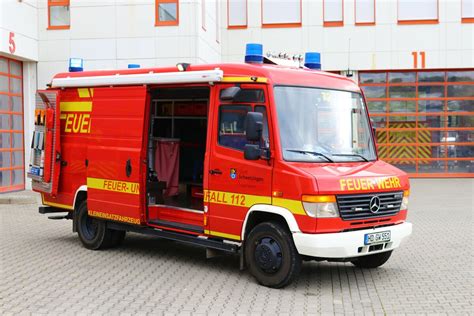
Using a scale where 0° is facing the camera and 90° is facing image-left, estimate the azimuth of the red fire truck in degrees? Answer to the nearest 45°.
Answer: approximately 315°
